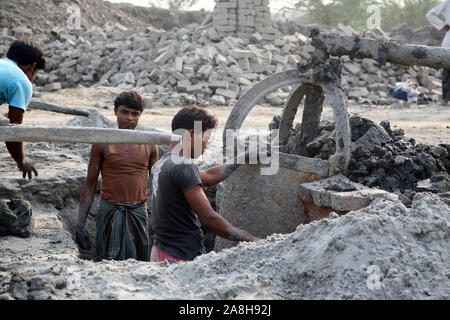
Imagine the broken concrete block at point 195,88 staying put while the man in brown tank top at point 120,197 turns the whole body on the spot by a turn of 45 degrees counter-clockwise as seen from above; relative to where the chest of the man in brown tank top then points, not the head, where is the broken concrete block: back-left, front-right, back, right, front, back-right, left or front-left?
back-left

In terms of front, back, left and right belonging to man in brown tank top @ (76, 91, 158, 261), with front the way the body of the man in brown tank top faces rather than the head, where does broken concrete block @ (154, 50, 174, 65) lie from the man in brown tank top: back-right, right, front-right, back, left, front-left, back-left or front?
back

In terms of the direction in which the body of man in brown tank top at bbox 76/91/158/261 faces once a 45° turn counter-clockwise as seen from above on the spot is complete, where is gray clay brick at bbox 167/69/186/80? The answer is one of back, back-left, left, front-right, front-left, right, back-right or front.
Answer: back-left

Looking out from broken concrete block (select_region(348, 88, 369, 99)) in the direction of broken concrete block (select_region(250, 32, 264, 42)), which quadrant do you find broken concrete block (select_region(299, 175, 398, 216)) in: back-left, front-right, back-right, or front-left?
back-left

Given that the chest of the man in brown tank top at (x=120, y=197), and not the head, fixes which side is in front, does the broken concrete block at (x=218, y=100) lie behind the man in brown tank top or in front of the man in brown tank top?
behind

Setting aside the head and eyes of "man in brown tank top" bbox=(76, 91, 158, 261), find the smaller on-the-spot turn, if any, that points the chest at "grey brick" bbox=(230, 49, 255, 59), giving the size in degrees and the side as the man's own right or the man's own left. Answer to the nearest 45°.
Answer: approximately 180°

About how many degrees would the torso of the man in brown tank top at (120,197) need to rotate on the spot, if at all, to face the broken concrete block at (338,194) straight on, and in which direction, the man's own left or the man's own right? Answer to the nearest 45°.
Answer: approximately 90° to the man's own left

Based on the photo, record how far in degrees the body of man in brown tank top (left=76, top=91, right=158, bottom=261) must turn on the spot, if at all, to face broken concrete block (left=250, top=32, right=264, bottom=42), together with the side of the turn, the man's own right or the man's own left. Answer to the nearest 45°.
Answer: approximately 180°

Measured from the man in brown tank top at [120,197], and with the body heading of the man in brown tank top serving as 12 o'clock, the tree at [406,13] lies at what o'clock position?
The tree is roughly at 7 o'clock from the man in brown tank top.

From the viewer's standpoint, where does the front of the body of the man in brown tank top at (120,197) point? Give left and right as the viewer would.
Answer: facing the viewer

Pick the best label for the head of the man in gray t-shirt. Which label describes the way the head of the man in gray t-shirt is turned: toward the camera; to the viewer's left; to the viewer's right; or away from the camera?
to the viewer's right

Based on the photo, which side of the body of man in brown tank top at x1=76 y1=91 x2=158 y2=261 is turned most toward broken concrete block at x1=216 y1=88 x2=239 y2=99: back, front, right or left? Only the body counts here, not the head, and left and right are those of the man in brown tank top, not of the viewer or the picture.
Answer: back

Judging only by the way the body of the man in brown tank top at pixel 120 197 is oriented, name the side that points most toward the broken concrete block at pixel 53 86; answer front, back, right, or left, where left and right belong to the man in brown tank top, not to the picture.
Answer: back

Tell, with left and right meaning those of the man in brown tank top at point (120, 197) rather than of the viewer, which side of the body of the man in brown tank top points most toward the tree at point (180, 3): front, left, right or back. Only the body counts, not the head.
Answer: back
